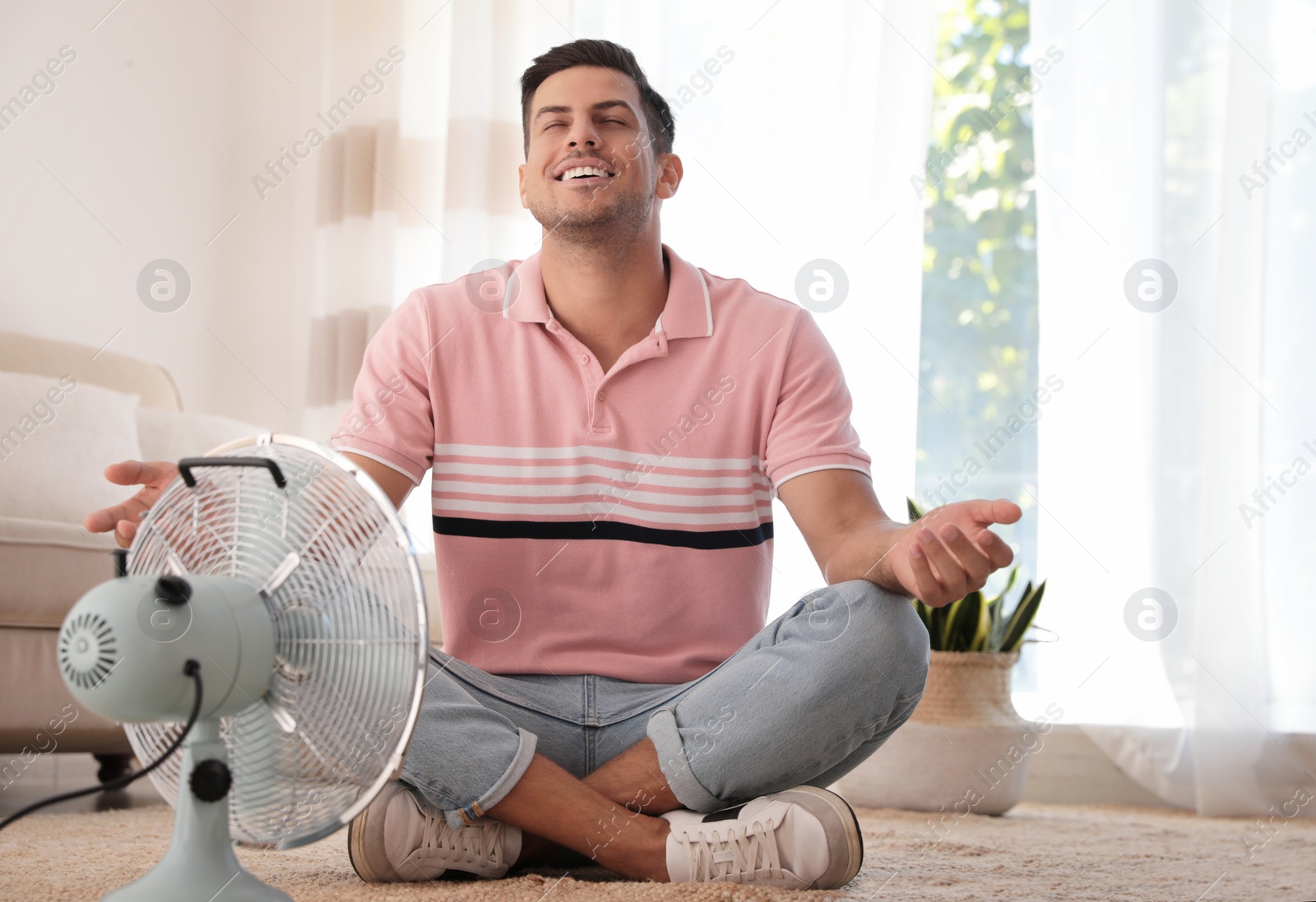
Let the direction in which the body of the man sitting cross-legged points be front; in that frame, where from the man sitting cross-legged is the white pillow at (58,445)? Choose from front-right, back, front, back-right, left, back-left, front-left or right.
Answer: back-right

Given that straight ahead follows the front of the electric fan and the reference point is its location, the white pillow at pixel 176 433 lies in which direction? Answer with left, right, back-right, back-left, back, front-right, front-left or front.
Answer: front-left

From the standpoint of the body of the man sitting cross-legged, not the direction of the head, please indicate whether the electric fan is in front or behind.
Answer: in front

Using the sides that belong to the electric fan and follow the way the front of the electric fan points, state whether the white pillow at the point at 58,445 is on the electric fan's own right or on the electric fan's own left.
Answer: on the electric fan's own left

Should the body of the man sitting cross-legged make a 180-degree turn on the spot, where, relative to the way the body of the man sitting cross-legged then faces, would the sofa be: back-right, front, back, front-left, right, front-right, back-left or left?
front-left

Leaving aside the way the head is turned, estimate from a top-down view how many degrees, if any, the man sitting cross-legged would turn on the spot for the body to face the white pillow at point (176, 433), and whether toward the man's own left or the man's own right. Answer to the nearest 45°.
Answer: approximately 135° to the man's own right

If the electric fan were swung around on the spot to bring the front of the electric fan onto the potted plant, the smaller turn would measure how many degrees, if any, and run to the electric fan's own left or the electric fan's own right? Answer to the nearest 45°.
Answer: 0° — it already faces it

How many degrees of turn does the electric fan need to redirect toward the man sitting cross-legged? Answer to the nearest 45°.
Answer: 0° — it already faces them

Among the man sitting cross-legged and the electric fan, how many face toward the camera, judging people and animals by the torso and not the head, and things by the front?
1

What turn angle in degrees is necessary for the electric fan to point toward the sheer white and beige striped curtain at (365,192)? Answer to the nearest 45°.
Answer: approximately 45° to its left

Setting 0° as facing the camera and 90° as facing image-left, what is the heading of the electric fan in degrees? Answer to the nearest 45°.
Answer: approximately 225°

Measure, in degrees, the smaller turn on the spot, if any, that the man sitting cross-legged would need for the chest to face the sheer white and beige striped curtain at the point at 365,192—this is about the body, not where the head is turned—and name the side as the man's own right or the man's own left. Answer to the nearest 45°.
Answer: approximately 180°
